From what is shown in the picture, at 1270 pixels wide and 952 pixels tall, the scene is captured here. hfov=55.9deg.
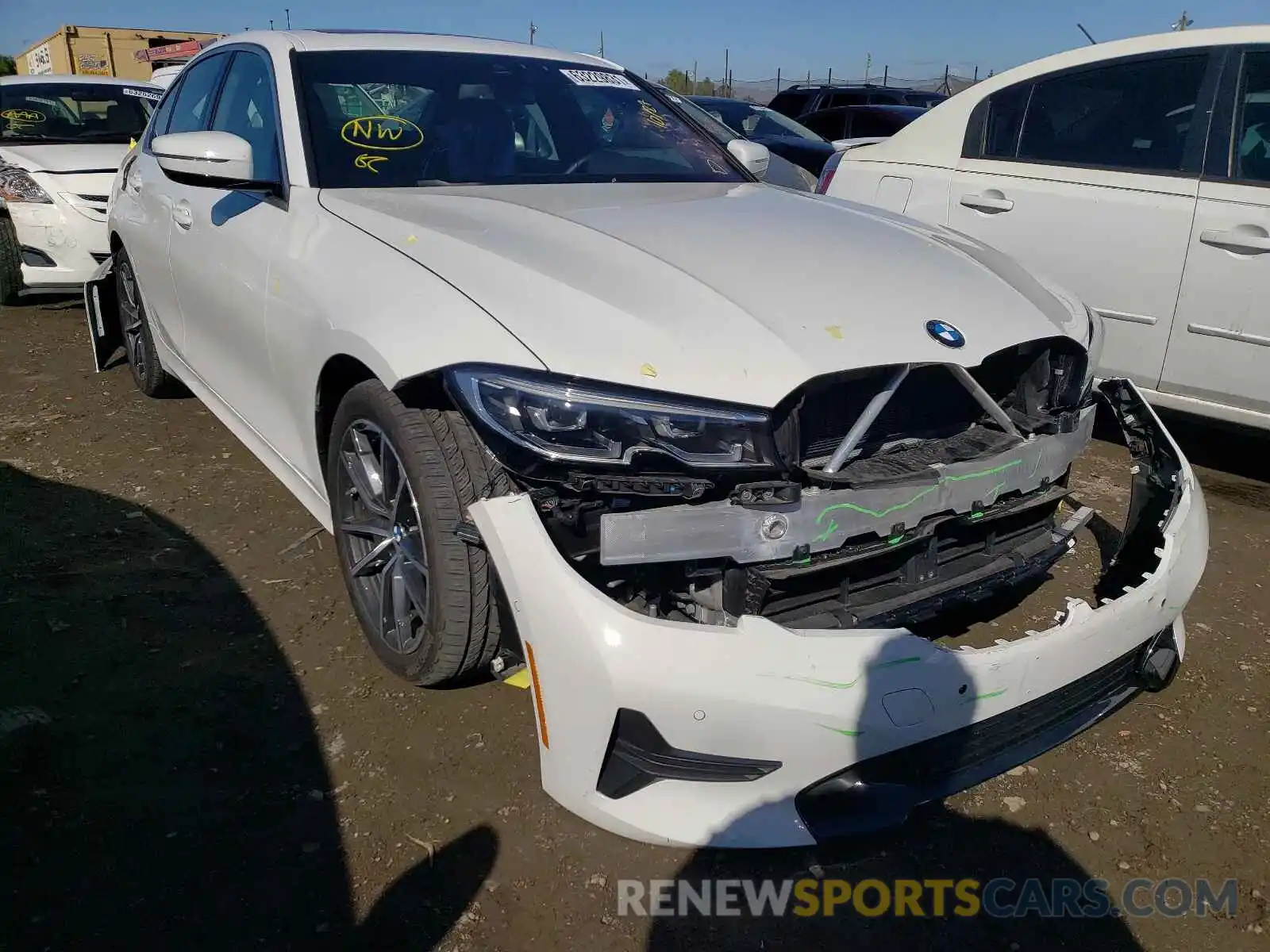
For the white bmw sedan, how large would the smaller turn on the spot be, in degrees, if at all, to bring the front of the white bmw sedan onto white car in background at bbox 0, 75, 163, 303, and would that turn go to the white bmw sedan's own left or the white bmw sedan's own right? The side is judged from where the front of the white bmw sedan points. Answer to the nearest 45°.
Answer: approximately 180°

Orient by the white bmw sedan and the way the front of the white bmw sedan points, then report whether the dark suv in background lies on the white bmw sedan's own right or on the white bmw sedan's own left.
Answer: on the white bmw sedan's own left

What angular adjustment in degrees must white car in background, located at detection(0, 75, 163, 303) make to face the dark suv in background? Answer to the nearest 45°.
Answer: approximately 90° to its left

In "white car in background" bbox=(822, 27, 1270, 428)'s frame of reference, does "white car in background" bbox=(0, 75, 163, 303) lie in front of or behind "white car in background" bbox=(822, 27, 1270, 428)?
behind

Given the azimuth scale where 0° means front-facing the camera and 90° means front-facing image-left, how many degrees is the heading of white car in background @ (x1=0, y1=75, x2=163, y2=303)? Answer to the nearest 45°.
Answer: approximately 315°

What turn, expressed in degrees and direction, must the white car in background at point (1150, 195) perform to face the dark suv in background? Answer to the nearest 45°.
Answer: approximately 135° to its left

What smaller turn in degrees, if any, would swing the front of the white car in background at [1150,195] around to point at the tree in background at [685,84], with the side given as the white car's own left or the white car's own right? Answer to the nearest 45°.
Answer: approximately 135° to the white car's own left
